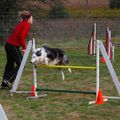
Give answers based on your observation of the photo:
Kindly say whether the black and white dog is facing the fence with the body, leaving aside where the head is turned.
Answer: no
